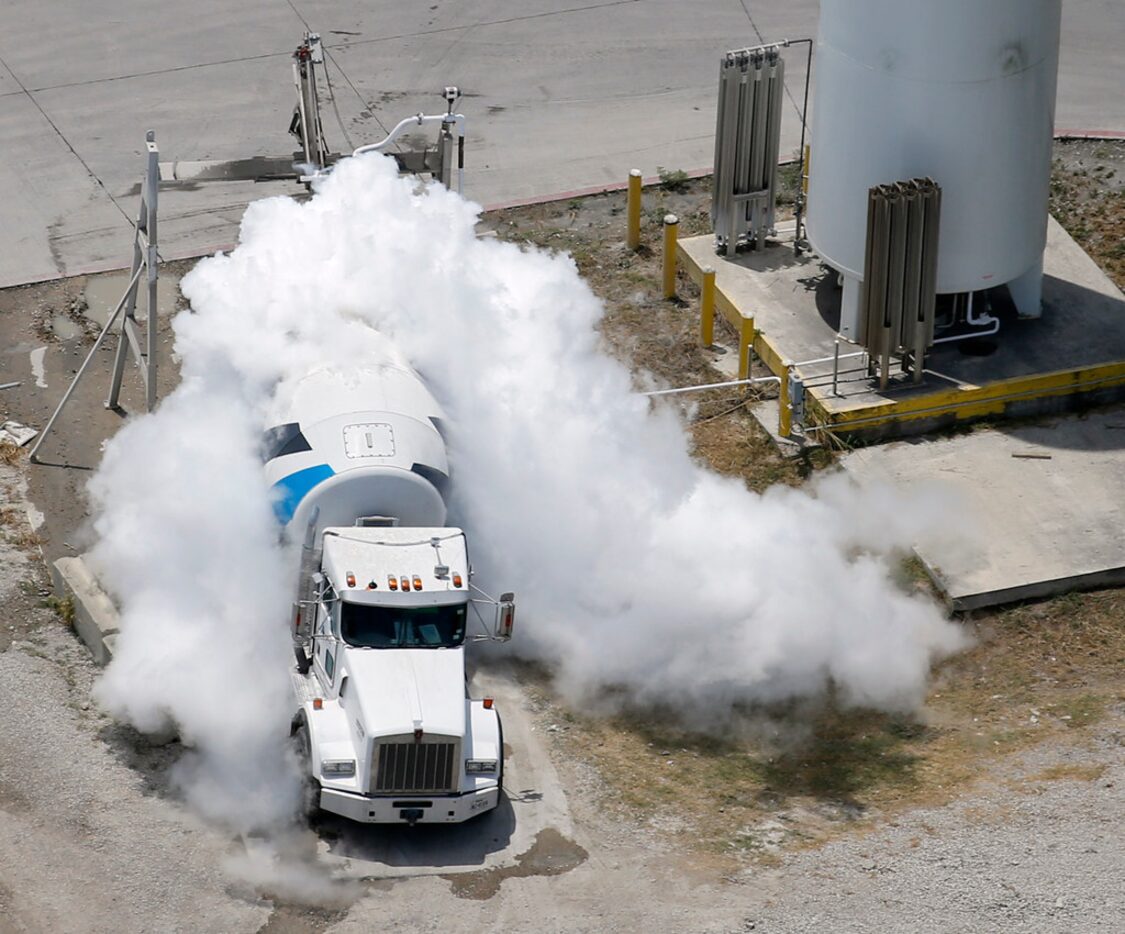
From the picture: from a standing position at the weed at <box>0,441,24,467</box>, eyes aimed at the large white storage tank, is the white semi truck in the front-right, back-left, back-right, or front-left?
front-right

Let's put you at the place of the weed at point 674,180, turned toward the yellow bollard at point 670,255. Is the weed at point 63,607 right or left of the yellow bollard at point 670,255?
right

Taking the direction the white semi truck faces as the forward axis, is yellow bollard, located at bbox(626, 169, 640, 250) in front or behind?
behind

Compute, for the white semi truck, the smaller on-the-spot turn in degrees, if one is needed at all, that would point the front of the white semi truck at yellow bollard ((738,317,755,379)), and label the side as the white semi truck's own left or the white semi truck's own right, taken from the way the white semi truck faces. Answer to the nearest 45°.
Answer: approximately 135° to the white semi truck's own left

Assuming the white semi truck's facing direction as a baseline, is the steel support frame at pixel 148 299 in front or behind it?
behind

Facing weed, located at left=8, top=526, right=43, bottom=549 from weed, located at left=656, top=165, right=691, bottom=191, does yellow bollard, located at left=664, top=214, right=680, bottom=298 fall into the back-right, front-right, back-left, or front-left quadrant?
front-left

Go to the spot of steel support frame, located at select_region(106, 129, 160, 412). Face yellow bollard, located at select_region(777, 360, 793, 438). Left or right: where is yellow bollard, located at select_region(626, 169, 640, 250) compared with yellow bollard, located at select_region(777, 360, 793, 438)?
left

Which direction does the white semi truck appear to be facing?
toward the camera

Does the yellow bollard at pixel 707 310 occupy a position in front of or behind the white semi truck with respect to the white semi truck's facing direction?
behind

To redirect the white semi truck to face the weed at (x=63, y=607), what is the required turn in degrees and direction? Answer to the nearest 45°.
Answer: approximately 135° to its right

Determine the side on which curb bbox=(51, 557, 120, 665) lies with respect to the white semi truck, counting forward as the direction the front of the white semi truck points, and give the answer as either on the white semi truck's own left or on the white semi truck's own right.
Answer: on the white semi truck's own right

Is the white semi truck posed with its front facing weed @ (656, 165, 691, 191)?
no

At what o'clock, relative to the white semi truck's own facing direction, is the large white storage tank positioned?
The large white storage tank is roughly at 8 o'clock from the white semi truck.

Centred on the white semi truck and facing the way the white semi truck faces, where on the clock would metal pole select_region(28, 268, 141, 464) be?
The metal pole is roughly at 5 o'clock from the white semi truck.

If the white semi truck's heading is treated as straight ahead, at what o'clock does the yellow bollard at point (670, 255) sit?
The yellow bollard is roughly at 7 o'clock from the white semi truck.

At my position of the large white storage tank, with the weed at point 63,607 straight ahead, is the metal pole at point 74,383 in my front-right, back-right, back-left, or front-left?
front-right
